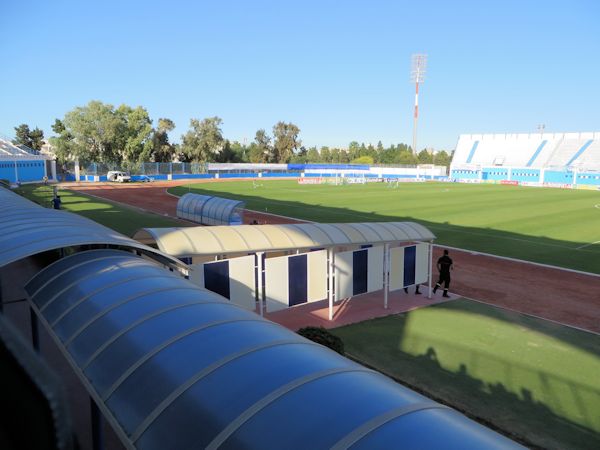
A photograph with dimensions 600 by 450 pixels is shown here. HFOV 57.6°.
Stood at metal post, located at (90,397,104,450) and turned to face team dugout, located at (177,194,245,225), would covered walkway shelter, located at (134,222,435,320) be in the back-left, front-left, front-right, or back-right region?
front-right

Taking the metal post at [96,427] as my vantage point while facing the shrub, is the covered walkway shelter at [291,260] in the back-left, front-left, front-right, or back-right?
front-left

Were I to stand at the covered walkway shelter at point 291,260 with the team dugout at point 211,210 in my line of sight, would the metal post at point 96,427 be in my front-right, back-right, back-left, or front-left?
back-left

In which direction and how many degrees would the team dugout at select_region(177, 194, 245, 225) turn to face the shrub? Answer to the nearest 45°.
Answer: approximately 135° to its right

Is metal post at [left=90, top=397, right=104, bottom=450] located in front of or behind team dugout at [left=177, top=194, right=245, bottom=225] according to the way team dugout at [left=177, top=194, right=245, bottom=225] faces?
behind

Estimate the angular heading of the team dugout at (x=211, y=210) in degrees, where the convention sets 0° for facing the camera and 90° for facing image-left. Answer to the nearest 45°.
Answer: approximately 225°

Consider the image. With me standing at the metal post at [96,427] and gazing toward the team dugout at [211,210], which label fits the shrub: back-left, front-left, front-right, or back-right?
front-right

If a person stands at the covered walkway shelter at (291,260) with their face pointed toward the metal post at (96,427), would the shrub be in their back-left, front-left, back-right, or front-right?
front-left

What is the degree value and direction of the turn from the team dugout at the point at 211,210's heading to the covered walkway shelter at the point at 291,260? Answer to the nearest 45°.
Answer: approximately 135° to its right
